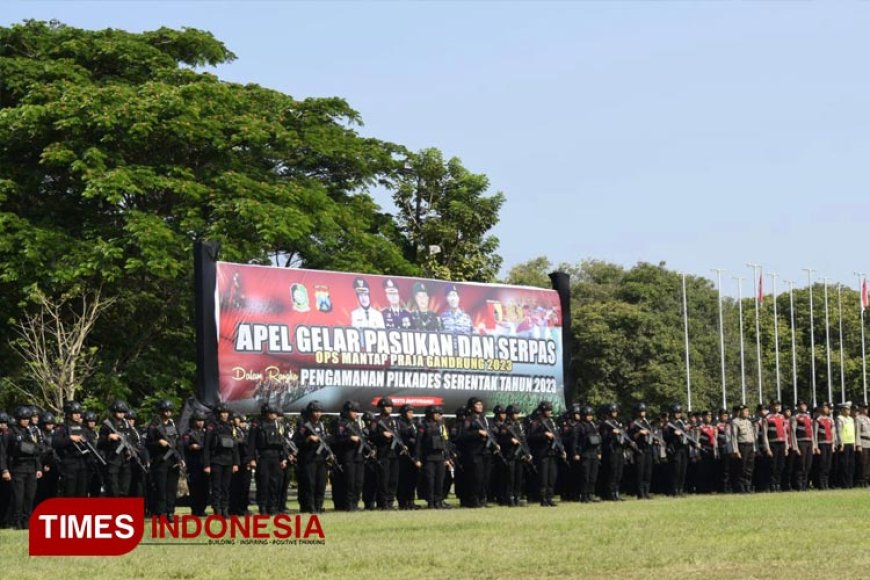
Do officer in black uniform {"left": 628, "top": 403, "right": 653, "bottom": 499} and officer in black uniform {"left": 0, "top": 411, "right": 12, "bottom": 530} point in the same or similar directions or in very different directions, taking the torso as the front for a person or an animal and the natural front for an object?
same or similar directions

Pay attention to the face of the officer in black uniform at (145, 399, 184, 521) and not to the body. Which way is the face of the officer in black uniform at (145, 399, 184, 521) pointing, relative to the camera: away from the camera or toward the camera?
toward the camera

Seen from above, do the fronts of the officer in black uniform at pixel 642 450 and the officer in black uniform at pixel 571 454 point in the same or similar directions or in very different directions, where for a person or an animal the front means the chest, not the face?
same or similar directions

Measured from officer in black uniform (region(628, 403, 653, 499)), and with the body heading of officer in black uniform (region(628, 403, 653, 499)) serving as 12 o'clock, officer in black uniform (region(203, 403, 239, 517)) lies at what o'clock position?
officer in black uniform (region(203, 403, 239, 517)) is roughly at 3 o'clock from officer in black uniform (region(628, 403, 653, 499)).

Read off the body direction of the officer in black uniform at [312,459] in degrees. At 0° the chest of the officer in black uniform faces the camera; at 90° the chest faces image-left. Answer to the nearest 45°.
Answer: approximately 315°

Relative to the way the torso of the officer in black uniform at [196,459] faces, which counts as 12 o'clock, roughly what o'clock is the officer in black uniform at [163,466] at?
the officer in black uniform at [163,466] is roughly at 3 o'clock from the officer in black uniform at [196,459].

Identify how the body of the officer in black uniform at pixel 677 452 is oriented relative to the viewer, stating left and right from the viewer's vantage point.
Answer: facing the viewer and to the right of the viewer

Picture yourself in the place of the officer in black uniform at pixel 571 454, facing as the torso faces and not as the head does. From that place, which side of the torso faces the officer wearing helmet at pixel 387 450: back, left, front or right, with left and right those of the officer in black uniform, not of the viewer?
right

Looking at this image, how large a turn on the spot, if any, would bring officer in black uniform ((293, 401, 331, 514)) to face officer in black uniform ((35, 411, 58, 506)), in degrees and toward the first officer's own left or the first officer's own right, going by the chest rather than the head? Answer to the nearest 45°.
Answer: approximately 135° to the first officer's own right

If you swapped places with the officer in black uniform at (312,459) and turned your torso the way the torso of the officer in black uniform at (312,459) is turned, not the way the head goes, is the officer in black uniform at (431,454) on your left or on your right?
on your left

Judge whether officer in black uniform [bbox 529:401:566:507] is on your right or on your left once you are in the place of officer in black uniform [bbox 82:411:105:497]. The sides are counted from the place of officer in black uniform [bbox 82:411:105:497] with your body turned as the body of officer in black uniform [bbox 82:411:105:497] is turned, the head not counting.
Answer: on your left

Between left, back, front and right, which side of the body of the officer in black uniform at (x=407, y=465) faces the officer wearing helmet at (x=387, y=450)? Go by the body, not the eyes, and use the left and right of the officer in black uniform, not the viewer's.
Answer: right

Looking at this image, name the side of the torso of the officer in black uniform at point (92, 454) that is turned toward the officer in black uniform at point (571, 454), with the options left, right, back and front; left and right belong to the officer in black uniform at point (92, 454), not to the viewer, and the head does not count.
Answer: left

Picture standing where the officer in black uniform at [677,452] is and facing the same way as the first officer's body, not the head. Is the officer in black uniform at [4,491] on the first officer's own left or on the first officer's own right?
on the first officer's own right
